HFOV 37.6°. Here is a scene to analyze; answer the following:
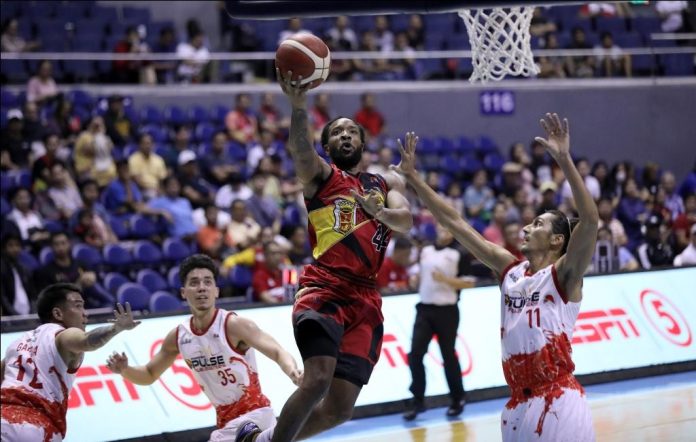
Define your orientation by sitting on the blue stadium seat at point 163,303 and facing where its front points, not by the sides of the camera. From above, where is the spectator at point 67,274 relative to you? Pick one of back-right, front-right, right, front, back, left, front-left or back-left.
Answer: back-right

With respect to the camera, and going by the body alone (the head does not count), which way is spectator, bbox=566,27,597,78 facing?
toward the camera

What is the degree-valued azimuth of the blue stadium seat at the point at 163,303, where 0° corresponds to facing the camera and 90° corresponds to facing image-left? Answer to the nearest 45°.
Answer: approximately 315°

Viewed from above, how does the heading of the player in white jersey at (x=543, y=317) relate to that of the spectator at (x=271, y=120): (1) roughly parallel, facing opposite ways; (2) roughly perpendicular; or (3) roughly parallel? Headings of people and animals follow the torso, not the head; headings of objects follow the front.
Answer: roughly perpendicular

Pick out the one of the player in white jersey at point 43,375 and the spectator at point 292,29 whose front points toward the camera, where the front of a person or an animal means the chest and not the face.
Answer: the spectator

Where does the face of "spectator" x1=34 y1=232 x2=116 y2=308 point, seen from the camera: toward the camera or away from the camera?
toward the camera

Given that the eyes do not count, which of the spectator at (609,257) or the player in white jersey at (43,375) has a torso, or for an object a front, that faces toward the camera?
the spectator

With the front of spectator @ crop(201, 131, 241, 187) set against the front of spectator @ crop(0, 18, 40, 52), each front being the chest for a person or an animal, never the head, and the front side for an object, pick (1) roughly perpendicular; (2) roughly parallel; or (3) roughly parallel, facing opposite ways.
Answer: roughly parallel

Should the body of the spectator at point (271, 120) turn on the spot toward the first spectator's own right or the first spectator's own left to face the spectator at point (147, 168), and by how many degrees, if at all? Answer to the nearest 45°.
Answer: approximately 90° to the first spectator's own right

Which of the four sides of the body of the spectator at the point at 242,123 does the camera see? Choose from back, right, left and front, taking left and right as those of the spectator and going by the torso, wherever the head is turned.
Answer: front

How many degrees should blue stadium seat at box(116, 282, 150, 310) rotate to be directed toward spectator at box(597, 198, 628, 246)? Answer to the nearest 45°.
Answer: approximately 45° to its left

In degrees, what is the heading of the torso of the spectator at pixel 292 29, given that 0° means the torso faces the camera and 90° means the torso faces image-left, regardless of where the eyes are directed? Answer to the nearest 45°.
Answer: approximately 0°

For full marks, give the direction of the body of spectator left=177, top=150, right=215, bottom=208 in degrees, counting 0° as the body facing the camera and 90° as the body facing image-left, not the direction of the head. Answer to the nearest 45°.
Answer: approximately 315°

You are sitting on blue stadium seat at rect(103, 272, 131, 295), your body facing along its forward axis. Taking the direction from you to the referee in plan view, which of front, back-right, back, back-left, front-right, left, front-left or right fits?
front
